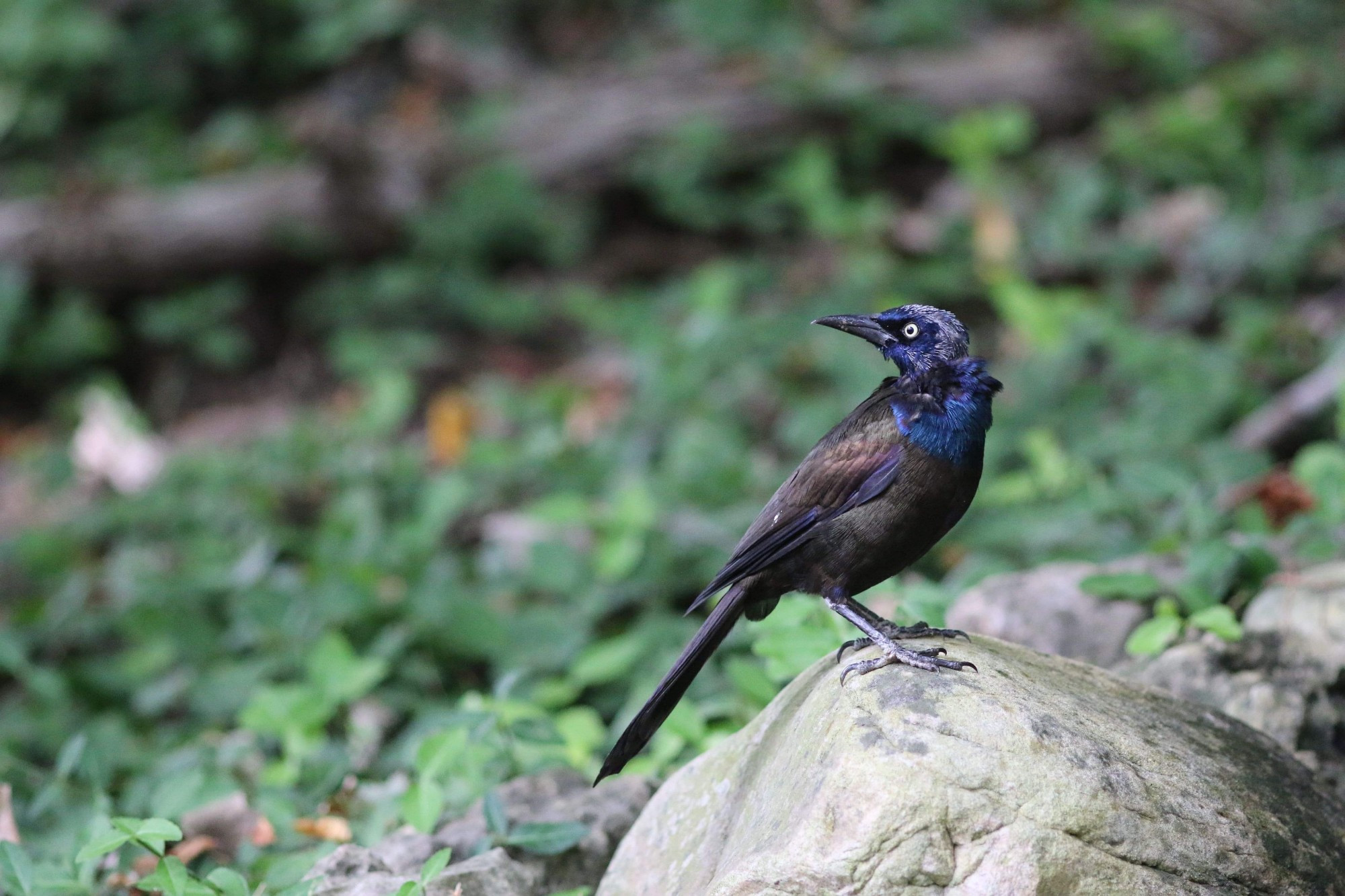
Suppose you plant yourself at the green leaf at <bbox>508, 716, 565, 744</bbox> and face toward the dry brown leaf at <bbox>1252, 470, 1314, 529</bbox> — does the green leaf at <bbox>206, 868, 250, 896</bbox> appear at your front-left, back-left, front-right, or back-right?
back-right

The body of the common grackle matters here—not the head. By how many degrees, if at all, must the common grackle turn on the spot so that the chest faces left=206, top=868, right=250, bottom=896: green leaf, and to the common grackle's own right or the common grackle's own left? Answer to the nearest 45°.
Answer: approximately 135° to the common grackle's own right

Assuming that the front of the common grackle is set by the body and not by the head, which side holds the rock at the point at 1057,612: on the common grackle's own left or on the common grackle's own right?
on the common grackle's own left

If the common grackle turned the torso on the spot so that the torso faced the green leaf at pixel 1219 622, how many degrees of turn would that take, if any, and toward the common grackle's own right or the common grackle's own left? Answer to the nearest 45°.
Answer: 0° — it already faces it

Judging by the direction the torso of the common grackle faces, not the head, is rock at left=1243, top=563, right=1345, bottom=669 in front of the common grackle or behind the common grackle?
in front

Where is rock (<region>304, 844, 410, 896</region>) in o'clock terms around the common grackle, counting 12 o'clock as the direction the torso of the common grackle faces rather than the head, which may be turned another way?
The rock is roughly at 5 o'clock from the common grackle.

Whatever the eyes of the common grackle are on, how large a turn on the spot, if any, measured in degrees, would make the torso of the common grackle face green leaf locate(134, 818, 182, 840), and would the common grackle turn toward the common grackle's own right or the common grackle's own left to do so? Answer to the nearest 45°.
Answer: approximately 135° to the common grackle's own right

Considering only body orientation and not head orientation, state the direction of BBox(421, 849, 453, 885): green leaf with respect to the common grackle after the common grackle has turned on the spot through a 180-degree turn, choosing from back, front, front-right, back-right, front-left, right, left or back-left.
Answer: front-left

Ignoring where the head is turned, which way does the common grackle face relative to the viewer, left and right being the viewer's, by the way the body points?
facing to the right of the viewer

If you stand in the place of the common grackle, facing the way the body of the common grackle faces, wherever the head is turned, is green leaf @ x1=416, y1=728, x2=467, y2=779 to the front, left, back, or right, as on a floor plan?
back

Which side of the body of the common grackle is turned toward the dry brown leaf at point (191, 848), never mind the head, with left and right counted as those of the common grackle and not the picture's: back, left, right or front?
back

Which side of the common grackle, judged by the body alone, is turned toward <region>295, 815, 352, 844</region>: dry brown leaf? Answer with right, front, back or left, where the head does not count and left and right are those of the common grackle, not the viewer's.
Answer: back
